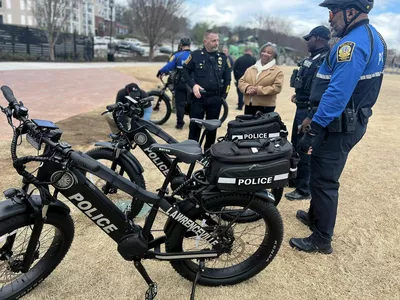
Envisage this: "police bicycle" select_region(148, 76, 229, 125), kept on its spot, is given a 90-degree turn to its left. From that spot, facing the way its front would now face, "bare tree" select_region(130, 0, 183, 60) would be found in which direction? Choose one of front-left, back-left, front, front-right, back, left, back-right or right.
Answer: back

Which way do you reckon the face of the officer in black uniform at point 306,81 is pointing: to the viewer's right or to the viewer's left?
to the viewer's left

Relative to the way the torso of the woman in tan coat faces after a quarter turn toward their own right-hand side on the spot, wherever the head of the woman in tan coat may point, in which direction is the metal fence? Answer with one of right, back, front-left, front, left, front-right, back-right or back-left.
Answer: front

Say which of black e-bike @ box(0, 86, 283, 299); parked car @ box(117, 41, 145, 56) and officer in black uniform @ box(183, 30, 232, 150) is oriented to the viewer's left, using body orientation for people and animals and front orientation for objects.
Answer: the black e-bike

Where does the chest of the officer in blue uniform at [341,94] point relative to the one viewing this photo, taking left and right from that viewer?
facing to the left of the viewer

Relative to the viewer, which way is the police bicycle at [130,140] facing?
to the viewer's left

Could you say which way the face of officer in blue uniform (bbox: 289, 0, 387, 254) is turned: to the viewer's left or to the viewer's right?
to the viewer's left

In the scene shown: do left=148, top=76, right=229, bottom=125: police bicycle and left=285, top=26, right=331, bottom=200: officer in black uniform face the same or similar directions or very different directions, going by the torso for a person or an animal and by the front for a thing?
same or similar directions

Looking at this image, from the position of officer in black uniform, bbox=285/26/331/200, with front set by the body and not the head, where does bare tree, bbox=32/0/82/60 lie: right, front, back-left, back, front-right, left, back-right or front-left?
front-right

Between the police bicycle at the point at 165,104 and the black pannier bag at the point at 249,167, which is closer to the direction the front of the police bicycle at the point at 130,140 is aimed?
the police bicycle

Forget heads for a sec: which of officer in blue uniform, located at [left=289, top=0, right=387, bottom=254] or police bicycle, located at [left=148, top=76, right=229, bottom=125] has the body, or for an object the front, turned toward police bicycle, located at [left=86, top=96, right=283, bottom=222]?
the officer in blue uniform

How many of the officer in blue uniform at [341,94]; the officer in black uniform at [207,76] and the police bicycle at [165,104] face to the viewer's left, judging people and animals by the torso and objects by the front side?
2

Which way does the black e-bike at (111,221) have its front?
to the viewer's left

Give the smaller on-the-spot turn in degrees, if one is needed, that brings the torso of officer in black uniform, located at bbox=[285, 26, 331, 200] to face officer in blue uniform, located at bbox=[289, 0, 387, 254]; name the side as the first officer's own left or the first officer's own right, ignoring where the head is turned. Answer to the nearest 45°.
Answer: approximately 90° to the first officer's own left
